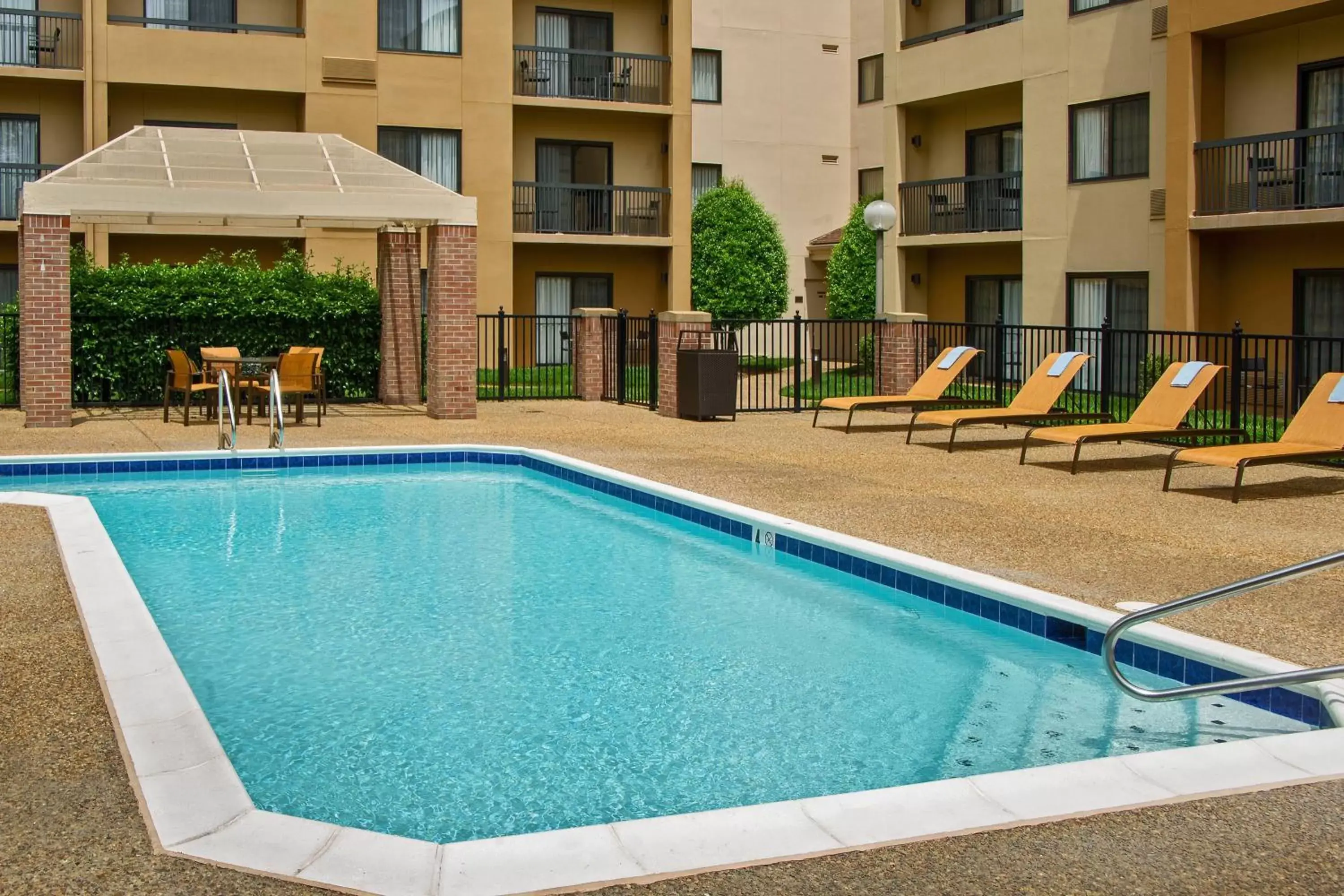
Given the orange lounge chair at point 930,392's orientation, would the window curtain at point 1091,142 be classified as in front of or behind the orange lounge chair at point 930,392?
behind

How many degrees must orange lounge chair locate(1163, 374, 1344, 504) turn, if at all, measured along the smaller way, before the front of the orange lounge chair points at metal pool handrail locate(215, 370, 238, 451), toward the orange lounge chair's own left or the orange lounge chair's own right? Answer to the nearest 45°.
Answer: approximately 45° to the orange lounge chair's own right

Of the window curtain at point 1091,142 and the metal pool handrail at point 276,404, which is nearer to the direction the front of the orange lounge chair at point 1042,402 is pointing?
the metal pool handrail

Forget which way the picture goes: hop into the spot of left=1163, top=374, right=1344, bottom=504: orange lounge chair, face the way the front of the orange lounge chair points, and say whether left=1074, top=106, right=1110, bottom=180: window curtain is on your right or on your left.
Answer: on your right

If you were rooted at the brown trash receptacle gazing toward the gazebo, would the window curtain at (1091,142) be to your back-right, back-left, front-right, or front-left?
back-right
